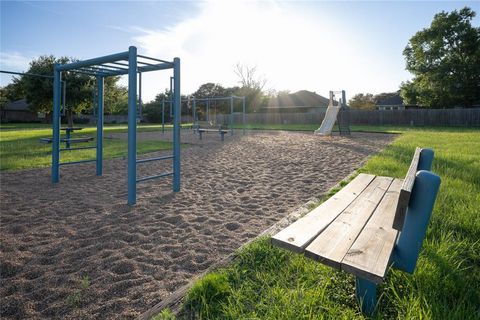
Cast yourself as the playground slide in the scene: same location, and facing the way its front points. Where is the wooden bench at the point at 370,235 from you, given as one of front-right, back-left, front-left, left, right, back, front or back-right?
front-left

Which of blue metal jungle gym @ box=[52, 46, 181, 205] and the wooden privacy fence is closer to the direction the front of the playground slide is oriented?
the blue metal jungle gym

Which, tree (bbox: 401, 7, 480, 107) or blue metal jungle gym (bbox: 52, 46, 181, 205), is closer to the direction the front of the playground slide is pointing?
the blue metal jungle gym

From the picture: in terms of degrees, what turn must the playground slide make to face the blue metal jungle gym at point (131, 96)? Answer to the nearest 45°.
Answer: approximately 45° to its left

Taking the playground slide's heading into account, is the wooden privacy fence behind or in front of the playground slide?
behind

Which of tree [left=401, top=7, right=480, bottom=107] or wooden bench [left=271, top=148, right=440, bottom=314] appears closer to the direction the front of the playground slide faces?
the wooden bench
